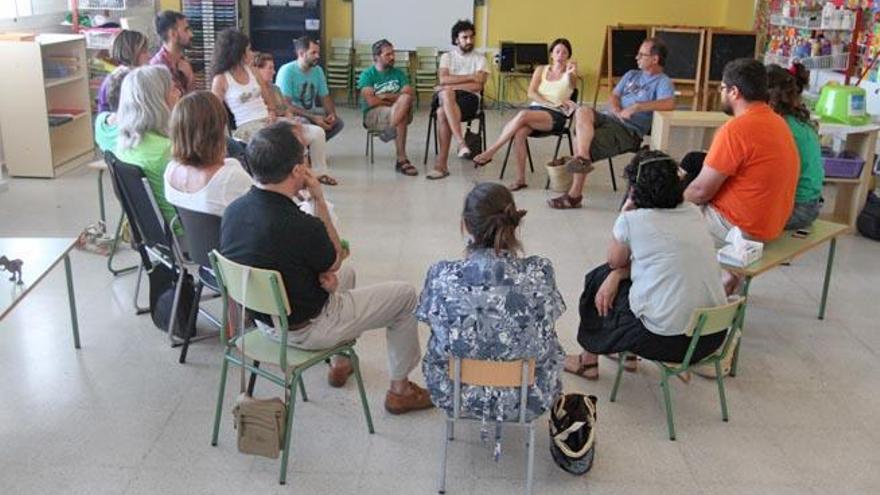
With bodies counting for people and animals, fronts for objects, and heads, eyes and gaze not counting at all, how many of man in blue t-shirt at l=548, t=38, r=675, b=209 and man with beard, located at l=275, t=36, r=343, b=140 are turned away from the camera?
0

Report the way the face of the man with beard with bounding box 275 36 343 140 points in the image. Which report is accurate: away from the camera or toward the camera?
toward the camera

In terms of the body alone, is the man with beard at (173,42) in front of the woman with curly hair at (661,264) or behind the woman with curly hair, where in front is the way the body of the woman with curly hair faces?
in front

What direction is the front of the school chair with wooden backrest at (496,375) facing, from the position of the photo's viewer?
facing away from the viewer

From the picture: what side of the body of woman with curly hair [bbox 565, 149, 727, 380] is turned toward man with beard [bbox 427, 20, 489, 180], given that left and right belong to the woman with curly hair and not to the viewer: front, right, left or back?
front

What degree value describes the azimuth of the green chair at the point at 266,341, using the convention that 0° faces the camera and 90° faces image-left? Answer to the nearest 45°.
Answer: approximately 225°

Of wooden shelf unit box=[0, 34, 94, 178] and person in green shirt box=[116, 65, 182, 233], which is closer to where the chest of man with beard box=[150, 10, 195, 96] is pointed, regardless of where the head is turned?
the person in green shirt

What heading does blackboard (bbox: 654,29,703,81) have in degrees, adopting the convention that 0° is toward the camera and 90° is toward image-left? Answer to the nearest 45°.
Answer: approximately 0°

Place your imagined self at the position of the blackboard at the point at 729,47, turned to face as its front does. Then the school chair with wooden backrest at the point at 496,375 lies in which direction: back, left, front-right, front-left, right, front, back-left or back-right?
front

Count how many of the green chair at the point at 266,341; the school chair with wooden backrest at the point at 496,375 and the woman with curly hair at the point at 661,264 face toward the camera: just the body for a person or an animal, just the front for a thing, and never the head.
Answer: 0

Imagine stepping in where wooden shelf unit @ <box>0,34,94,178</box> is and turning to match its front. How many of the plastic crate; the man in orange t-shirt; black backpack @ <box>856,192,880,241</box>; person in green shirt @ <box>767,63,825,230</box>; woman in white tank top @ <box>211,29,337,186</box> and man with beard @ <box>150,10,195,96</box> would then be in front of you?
6

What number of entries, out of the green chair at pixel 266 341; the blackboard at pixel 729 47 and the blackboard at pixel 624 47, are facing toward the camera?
2

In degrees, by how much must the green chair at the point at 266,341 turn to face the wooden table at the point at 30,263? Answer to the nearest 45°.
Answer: approximately 90° to its left

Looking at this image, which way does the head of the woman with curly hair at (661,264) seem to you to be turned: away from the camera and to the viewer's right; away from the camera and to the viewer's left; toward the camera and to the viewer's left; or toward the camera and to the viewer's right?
away from the camera and to the viewer's left

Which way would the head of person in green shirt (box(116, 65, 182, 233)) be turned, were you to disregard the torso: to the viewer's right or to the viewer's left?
to the viewer's right

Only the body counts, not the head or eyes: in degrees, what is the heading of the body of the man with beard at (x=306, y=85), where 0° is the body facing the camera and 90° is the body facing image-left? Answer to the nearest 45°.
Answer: approximately 315°

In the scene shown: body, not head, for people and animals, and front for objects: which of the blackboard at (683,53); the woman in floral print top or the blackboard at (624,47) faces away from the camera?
the woman in floral print top

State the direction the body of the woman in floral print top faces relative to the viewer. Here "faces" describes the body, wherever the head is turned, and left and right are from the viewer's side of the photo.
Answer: facing away from the viewer

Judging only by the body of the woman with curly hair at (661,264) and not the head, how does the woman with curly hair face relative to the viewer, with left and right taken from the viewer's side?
facing away from the viewer and to the left of the viewer

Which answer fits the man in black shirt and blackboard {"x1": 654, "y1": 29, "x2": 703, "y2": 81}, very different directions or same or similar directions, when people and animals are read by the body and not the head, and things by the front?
very different directions

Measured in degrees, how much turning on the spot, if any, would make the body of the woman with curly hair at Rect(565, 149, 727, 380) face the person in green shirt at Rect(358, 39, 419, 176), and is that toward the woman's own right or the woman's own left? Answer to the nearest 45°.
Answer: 0° — they already face them

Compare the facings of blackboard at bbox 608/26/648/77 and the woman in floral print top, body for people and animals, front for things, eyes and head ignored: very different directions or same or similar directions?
very different directions

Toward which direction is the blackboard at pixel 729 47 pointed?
toward the camera

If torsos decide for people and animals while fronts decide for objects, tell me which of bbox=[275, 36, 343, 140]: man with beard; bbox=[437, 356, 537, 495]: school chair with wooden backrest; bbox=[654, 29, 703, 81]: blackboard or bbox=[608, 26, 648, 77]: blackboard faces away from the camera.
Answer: the school chair with wooden backrest
